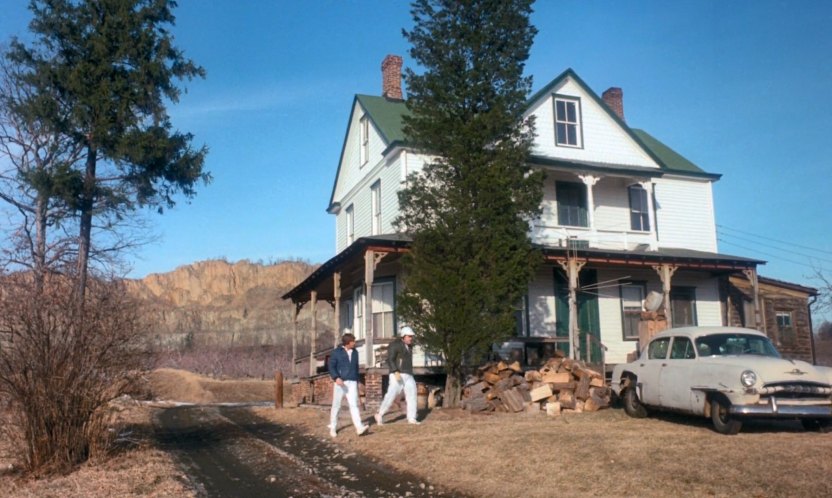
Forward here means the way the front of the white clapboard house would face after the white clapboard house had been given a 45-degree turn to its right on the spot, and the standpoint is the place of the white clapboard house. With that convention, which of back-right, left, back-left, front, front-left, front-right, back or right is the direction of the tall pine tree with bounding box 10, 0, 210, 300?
front-right

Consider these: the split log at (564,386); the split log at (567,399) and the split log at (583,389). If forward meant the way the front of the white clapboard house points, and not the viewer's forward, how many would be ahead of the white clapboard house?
3

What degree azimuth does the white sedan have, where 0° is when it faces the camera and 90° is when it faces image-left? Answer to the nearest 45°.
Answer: approximately 315°

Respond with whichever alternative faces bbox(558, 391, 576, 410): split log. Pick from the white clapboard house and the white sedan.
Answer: the white clapboard house

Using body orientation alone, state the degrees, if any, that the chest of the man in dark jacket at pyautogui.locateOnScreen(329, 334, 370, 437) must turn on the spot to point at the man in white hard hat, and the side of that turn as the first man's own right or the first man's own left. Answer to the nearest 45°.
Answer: approximately 90° to the first man's own left

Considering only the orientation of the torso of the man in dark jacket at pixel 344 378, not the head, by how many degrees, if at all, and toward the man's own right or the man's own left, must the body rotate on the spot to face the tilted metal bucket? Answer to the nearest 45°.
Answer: approximately 90° to the man's own left

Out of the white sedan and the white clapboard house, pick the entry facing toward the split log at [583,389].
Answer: the white clapboard house

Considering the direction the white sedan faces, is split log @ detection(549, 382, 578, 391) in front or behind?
behind
